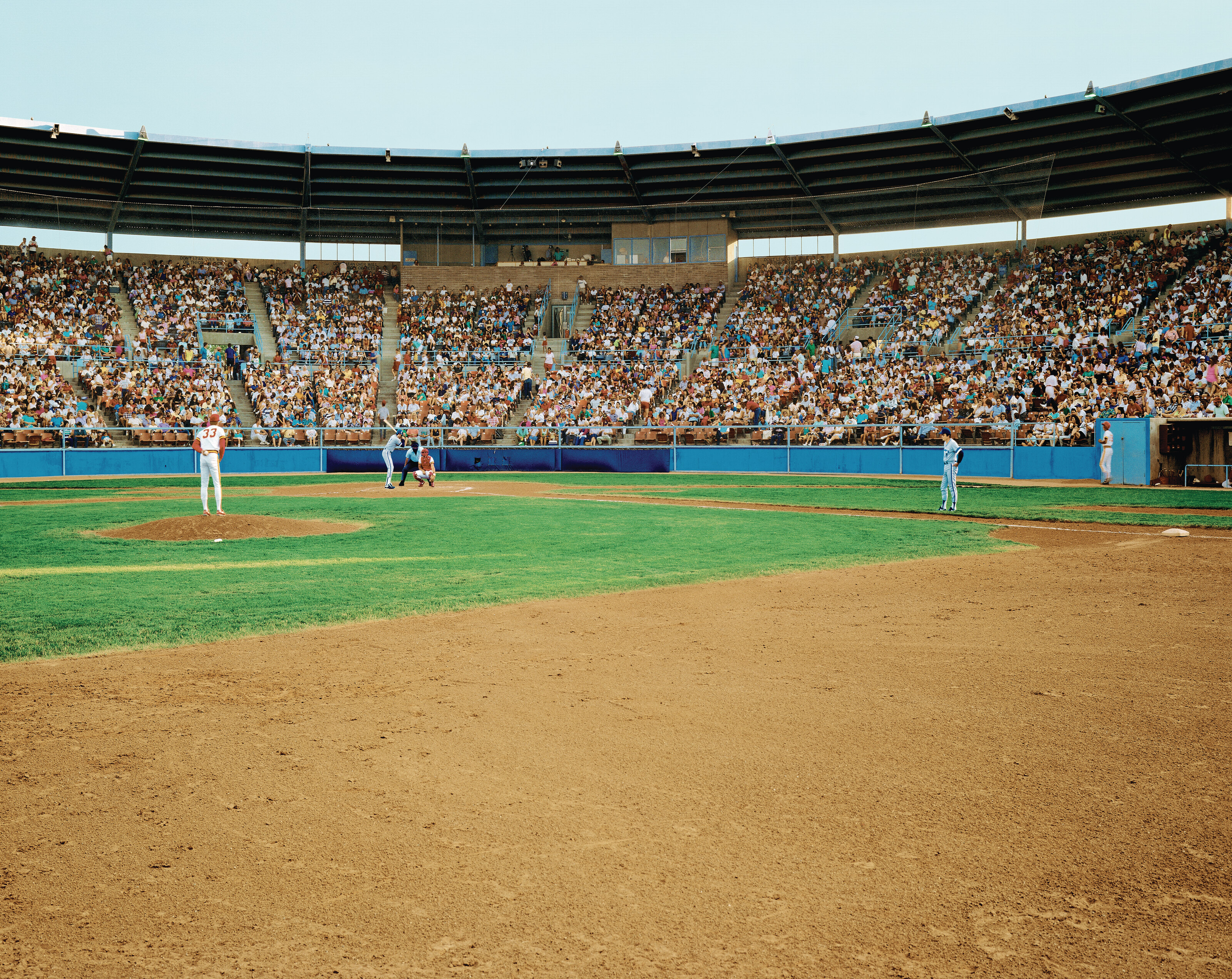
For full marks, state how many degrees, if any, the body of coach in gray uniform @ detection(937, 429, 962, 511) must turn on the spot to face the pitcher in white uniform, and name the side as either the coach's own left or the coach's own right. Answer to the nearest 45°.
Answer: approximately 45° to the coach's own left

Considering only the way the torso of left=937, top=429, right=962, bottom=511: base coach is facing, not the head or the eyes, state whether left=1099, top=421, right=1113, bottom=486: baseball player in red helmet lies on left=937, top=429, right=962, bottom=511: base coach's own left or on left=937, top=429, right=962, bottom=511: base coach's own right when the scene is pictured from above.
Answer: on left=937, top=429, right=962, bottom=511: base coach's own right

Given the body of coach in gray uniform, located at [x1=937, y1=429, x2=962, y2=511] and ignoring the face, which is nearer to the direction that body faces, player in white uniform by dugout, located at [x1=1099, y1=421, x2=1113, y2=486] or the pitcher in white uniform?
the pitcher in white uniform

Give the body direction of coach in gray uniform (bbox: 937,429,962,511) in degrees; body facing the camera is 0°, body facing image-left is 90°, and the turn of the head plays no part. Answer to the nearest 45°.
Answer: approximately 90°
